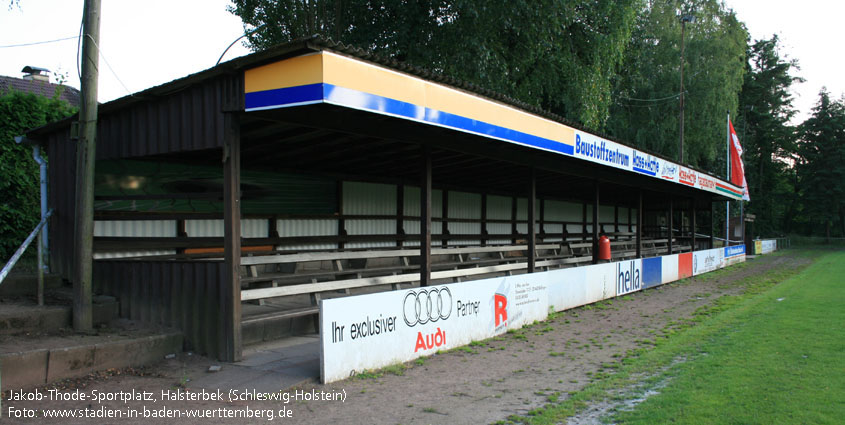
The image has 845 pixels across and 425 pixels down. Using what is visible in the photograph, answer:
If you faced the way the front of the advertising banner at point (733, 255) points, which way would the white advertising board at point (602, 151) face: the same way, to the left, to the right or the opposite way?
the same way

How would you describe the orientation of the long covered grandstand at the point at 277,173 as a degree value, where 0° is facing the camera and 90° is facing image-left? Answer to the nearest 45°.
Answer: approximately 315°

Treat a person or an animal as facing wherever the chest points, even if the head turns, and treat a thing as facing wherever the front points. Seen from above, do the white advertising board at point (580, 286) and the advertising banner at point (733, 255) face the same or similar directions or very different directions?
same or similar directions

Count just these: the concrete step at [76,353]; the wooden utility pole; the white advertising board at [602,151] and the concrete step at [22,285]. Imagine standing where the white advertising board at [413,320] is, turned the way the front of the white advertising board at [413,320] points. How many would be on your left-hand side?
1

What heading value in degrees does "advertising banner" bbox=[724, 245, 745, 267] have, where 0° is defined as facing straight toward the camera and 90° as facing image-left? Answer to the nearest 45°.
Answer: approximately 315°

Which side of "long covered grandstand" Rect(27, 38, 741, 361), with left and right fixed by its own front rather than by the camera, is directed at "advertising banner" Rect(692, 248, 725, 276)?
left

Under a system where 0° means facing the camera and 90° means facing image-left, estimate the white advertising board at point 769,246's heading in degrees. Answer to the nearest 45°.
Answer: approximately 315°

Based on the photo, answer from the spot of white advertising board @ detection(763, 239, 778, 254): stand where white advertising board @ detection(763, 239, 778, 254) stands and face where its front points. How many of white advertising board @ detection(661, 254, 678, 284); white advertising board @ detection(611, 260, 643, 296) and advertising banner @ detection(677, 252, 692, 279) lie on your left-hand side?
0

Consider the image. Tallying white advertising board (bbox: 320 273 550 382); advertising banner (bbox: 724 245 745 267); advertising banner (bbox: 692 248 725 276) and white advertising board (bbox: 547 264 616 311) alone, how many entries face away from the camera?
0

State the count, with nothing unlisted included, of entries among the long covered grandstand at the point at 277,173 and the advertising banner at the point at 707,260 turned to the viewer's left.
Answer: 0

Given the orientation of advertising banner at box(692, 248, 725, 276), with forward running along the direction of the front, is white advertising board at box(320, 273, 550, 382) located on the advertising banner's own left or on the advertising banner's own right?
on the advertising banner's own right

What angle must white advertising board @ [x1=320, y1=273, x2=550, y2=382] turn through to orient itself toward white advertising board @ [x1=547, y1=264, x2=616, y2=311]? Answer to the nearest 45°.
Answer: approximately 90° to its left

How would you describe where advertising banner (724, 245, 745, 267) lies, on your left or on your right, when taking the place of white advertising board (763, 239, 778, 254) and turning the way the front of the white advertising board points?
on your right

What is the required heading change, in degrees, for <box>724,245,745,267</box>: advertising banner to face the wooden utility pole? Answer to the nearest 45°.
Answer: approximately 45° to its right

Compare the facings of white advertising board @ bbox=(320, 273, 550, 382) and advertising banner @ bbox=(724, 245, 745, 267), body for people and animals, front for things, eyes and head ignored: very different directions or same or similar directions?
same or similar directions

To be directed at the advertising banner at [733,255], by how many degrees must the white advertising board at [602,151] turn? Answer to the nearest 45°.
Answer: approximately 135° to its left

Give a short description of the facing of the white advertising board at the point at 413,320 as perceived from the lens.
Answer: facing the viewer and to the right of the viewer

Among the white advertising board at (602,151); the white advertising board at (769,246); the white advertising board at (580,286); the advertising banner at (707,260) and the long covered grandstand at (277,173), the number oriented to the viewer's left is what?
0

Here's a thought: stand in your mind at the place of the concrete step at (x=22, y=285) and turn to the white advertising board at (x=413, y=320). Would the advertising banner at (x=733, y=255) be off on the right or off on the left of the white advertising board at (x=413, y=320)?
left
